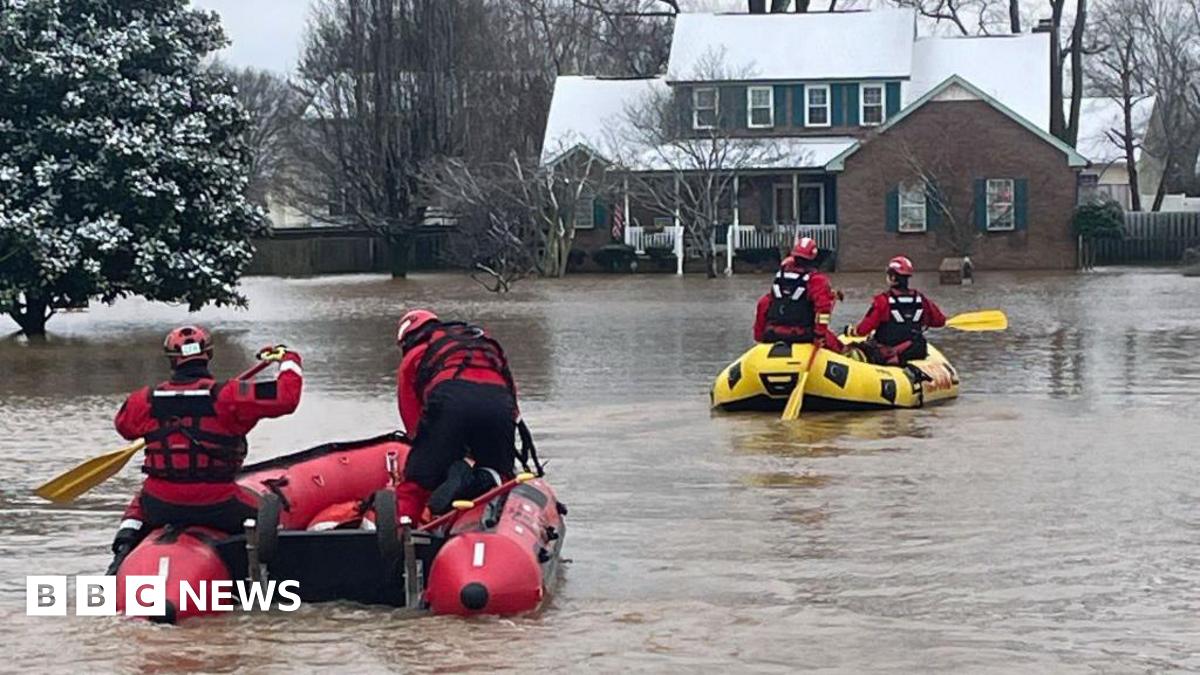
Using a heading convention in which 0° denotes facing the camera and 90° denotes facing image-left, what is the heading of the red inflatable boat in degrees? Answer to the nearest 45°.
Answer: approximately 180°

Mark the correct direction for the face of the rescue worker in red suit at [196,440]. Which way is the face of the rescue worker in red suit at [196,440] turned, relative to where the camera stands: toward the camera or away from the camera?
away from the camera

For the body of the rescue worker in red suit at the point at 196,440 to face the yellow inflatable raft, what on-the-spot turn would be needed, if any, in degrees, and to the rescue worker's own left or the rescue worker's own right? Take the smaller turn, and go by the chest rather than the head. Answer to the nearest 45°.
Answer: approximately 45° to the rescue worker's own right

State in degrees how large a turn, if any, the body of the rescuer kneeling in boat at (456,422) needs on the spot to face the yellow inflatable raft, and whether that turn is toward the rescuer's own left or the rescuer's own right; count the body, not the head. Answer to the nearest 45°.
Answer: approximately 90° to the rescuer's own right

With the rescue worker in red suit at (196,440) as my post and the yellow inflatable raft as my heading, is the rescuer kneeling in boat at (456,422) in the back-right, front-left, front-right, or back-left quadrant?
front-right

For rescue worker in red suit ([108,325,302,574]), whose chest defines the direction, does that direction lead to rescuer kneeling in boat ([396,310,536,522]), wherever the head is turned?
no

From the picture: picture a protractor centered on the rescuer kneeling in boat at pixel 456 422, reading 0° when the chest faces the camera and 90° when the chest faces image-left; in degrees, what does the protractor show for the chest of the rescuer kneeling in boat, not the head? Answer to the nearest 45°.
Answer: approximately 135°

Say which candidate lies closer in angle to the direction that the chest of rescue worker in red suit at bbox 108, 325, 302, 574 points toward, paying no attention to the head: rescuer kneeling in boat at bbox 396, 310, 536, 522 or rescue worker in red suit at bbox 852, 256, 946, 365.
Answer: the rescue worker in red suit

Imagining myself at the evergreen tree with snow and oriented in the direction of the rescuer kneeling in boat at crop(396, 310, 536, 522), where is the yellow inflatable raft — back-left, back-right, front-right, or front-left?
front-left

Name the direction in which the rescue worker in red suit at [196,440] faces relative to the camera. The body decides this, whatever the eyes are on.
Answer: away from the camera

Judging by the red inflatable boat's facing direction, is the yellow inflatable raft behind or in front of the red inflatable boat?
in front

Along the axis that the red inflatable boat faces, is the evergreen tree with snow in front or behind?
in front
